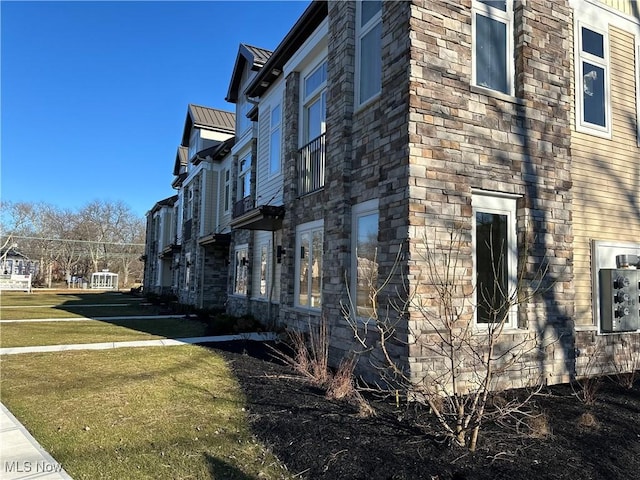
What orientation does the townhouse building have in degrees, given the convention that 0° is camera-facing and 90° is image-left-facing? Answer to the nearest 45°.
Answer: approximately 45°
